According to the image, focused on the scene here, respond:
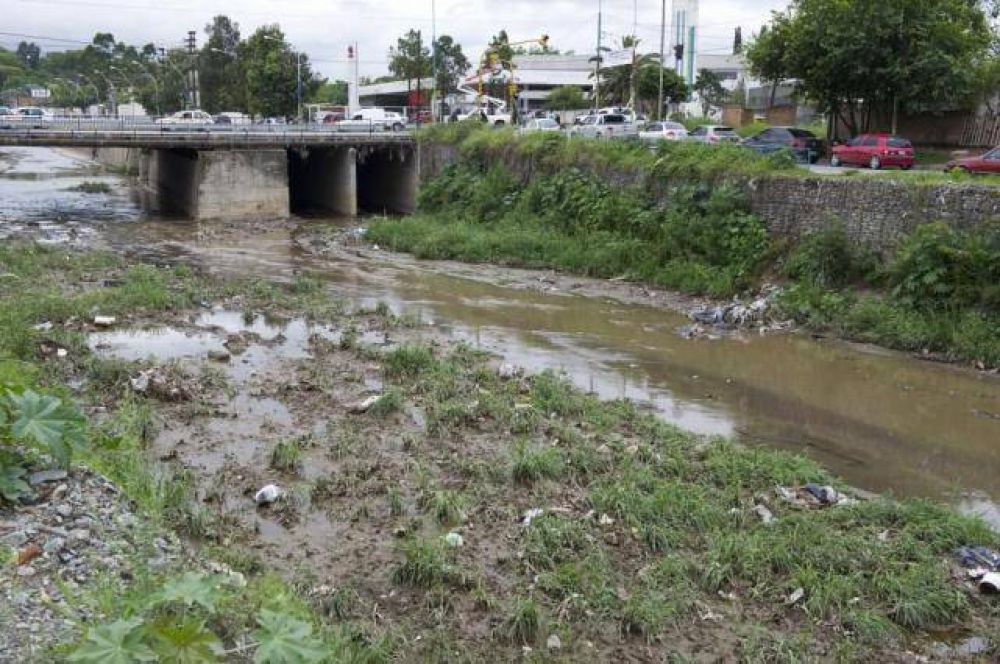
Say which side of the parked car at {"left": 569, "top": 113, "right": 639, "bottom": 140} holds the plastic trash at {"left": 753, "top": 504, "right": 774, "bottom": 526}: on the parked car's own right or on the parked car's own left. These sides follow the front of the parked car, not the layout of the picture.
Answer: on the parked car's own left

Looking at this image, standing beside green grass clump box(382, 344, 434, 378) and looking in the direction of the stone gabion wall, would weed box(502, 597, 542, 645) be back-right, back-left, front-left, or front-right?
back-right

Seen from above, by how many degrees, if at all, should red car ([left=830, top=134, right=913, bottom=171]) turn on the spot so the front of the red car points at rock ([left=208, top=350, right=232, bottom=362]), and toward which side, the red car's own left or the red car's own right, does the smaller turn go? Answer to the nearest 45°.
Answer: approximately 90° to the red car's own left

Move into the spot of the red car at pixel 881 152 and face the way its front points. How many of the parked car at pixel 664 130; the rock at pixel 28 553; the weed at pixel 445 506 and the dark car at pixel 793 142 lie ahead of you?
2

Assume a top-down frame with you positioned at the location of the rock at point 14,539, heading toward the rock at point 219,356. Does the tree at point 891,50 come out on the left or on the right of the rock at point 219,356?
right

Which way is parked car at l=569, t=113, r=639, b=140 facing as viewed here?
to the viewer's left

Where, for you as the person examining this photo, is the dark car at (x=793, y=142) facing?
facing away from the viewer and to the left of the viewer

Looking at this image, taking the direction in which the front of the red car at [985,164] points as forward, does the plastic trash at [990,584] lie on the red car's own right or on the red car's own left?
on the red car's own left

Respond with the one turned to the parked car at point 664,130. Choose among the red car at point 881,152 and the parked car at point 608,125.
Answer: the red car

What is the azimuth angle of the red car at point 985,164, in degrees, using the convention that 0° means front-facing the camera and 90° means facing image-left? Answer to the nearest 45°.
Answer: approximately 90°
